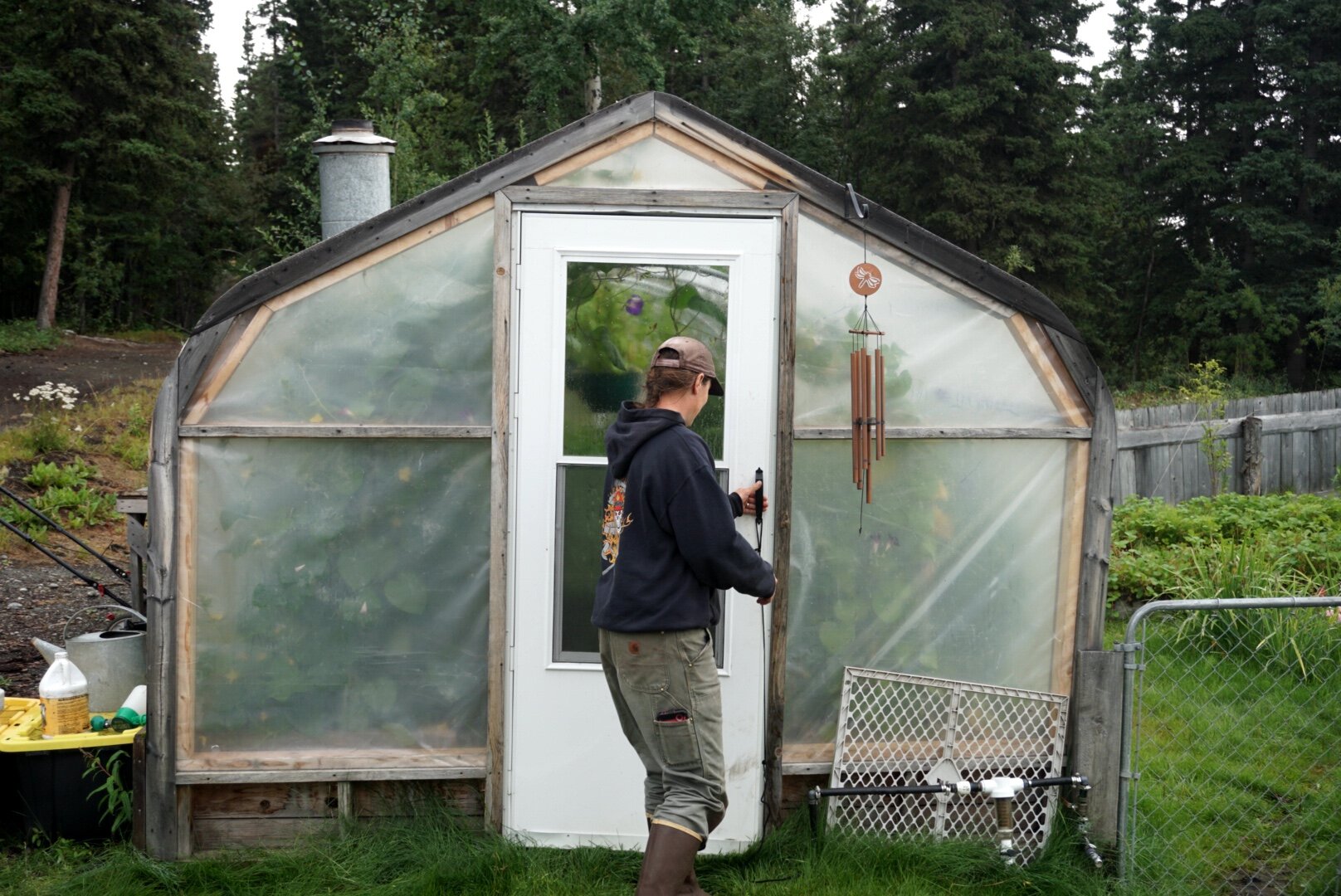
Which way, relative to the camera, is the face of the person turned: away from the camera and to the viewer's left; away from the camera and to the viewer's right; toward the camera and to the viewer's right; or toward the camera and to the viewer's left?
away from the camera and to the viewer's right

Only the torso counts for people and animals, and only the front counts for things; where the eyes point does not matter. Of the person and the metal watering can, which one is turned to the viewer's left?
the metal watering can

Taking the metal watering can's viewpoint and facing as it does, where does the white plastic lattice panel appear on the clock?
The white plastic lattice panel is roughly at 7 o'clock from the metal watering can.

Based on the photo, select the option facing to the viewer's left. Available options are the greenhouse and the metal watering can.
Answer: the metal watering can

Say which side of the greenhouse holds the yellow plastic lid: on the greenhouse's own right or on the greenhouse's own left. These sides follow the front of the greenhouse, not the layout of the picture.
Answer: on the greenhouse's own right

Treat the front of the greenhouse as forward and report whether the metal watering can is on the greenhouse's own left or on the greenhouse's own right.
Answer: on the greenhouse's own right

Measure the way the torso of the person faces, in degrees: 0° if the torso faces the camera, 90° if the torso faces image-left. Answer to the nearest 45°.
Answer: approximately 225°

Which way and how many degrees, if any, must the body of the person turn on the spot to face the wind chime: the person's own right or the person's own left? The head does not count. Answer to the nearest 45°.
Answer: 0° — they already face it

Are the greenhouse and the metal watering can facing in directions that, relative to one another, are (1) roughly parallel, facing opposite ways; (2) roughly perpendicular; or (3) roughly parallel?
roughly perpendicular

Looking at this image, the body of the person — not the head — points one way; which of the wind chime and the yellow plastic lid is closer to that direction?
the wind chime

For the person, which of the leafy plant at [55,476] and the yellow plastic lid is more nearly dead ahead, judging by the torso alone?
the leafy plant

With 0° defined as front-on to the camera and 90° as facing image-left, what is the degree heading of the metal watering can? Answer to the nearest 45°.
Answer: approximately 90°

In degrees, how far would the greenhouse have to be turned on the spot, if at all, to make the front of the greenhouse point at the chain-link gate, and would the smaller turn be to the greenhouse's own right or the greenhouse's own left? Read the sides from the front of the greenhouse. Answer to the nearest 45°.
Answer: approximately 90° to the greenhouse's own left
